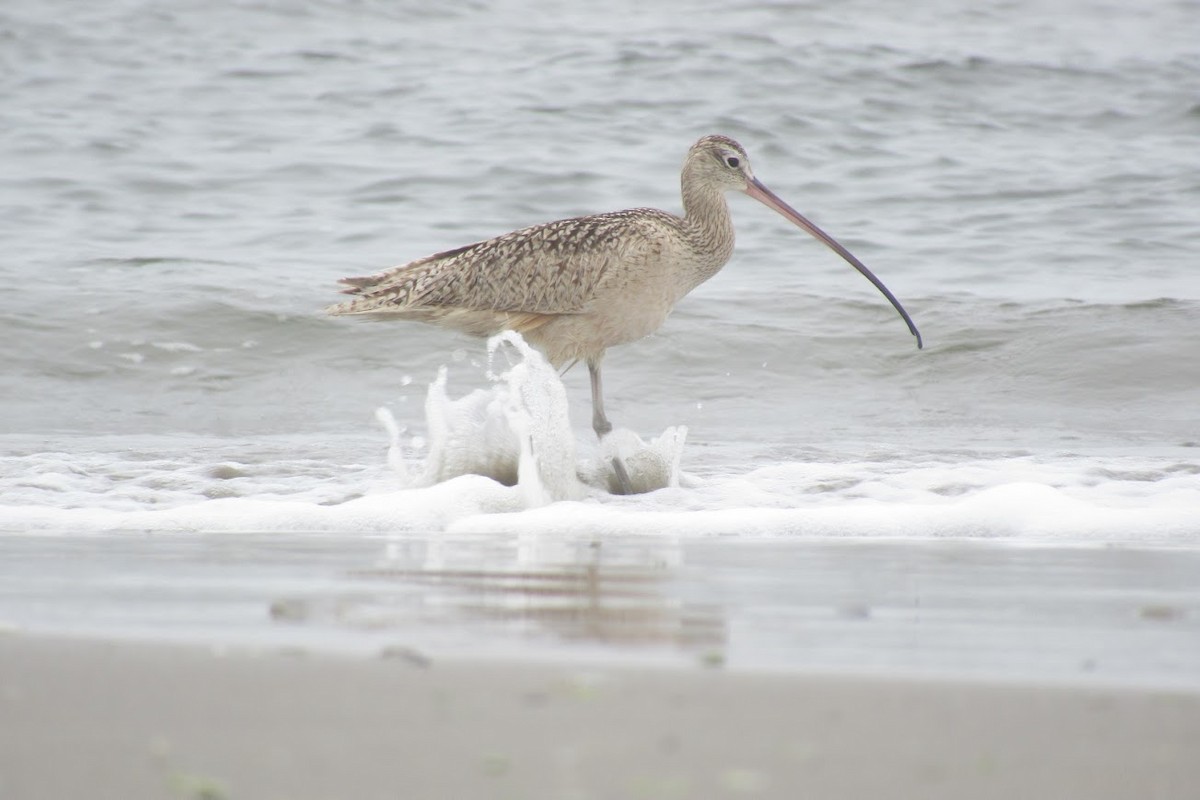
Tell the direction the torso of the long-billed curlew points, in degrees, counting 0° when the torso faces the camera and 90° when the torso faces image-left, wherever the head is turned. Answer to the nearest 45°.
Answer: approximately 270°
